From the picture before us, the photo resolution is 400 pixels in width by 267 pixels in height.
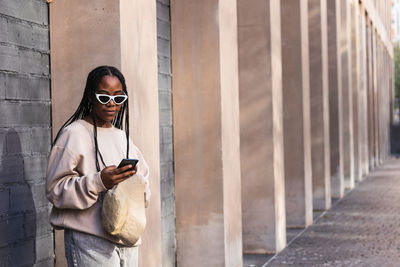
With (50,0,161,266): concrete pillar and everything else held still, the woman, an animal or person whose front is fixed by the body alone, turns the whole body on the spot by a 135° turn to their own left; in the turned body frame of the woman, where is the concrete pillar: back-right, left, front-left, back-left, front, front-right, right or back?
front

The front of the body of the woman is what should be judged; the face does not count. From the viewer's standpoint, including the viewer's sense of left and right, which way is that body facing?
facing the viewer and to the right of the viewer
